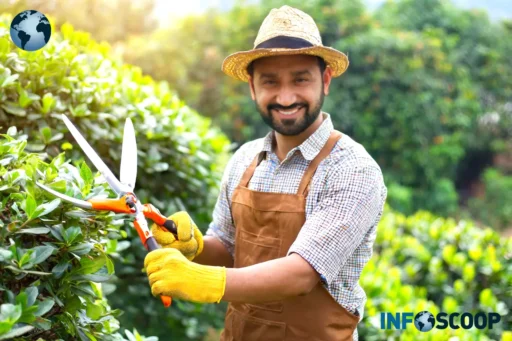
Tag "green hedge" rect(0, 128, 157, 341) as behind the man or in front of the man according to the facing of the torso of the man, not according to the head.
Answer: in front

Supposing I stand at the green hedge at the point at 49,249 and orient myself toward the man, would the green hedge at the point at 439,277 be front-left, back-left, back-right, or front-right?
front-left

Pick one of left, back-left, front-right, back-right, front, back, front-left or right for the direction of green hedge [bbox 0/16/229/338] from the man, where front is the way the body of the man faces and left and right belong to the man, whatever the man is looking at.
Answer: right

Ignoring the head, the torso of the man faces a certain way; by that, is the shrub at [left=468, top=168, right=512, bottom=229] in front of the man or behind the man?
behind

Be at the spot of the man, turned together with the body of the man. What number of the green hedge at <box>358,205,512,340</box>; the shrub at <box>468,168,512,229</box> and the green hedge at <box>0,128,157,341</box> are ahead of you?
1

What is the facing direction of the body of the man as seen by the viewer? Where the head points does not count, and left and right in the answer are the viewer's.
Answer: facing the viewer and to the left of the viewer
